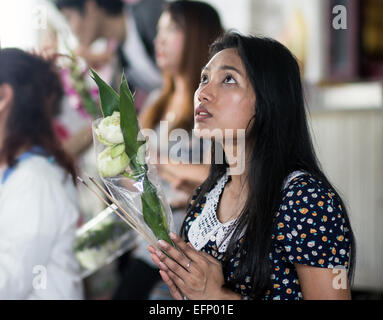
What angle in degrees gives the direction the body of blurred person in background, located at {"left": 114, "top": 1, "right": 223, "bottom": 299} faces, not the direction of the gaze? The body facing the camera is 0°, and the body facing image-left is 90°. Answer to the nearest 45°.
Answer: approximately 90°

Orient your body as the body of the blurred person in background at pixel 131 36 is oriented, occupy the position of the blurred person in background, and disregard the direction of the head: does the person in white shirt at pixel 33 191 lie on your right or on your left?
on your left

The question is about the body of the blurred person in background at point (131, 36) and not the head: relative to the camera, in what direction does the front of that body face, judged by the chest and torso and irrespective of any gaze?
to the viewer's left

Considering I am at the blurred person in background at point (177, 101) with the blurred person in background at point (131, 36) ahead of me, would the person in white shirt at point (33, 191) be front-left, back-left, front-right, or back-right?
back-left

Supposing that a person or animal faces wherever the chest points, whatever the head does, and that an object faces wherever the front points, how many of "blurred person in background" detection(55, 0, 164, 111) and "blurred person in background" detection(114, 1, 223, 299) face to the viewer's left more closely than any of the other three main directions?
2

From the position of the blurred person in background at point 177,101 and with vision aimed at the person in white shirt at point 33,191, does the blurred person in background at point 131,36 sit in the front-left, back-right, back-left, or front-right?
back-right

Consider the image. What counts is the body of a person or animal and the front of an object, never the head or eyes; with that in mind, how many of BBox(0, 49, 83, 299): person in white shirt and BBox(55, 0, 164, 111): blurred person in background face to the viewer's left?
2

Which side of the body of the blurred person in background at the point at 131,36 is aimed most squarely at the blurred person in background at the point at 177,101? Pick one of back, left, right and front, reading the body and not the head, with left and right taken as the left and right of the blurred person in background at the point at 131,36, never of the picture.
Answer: left

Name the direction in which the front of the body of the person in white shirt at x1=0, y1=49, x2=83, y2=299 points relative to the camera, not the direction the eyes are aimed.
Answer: to the viewer's left
